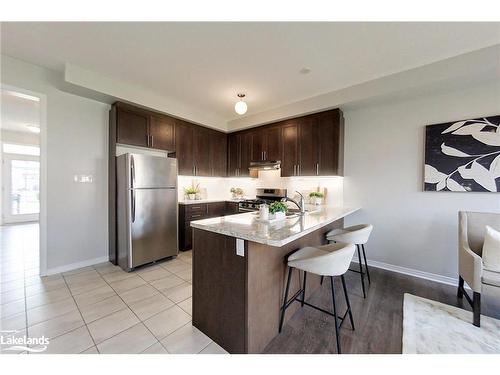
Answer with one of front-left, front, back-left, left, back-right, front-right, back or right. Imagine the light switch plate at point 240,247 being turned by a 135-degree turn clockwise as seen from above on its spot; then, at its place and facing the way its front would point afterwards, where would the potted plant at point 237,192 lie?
front

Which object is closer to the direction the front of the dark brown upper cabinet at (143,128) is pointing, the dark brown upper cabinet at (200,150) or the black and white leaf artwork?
the black and white leaf artwork

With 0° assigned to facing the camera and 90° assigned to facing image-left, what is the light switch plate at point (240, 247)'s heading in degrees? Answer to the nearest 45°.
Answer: approximately 45°

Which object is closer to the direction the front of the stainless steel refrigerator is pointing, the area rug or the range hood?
the area rug
